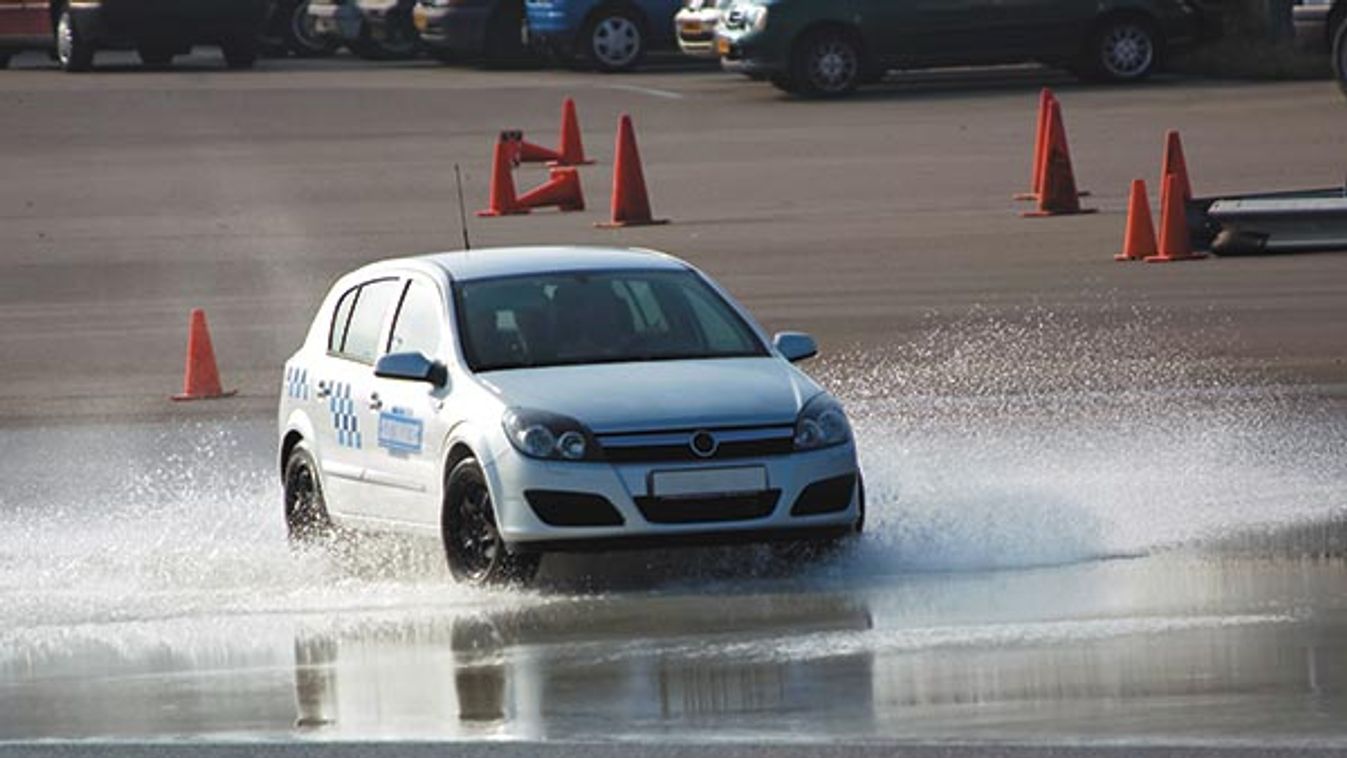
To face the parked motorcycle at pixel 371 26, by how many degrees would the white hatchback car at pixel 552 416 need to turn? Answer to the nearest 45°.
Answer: approximately 135° to its left

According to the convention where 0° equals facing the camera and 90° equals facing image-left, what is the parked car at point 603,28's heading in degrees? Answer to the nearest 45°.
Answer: approximately 45°

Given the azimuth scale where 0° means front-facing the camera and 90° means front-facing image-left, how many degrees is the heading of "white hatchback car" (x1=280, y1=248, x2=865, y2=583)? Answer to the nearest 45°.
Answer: approximately 315°

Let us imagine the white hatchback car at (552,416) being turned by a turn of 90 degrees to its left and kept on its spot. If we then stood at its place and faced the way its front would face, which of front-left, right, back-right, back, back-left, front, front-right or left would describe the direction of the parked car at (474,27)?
front-left

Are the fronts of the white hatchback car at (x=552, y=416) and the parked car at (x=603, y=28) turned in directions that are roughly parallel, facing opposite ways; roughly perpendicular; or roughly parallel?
roughly perpendicular

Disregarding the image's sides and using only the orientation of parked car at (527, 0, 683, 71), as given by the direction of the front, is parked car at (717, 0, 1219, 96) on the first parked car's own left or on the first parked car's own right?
on the first parked car's own left

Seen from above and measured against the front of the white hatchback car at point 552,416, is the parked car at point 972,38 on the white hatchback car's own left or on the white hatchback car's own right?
on the white hatchback car's own left

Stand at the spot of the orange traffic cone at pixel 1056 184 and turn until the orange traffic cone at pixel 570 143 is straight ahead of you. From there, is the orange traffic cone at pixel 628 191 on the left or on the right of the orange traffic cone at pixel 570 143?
left
